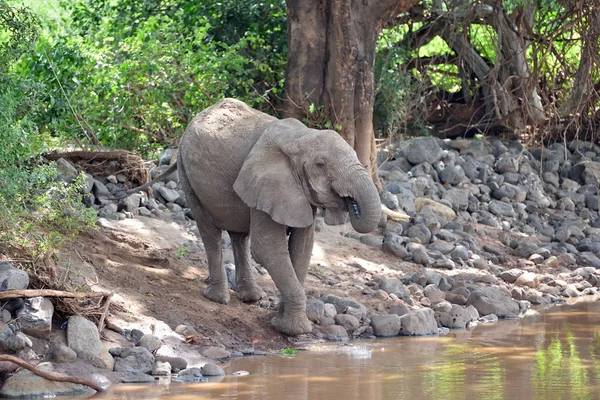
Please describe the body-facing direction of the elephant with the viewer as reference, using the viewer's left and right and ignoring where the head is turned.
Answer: facing the viewer and to the right of the viewer

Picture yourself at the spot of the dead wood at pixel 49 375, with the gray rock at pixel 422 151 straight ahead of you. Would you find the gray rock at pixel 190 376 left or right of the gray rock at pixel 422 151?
right

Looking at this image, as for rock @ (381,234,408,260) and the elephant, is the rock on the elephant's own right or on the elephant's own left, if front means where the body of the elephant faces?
on the elephant's own left

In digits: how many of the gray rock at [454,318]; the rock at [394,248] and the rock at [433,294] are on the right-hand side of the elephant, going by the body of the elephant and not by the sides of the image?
0

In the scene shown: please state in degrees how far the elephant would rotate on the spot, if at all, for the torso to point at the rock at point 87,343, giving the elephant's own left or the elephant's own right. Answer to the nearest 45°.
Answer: approximately 90° to the elephant's own right

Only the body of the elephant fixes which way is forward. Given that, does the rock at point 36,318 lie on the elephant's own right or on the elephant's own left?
on the elephant's own right

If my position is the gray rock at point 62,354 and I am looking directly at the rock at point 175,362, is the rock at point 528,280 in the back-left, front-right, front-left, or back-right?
front-left

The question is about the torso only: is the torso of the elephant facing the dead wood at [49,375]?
no

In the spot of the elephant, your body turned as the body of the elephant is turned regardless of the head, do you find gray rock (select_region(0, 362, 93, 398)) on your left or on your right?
on your right
